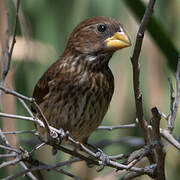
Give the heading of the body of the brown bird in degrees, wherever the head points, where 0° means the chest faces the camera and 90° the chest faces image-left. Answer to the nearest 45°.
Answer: approximately 315°

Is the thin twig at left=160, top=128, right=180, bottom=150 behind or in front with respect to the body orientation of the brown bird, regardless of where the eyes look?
in front

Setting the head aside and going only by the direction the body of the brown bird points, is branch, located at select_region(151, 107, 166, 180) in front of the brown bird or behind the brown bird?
in front

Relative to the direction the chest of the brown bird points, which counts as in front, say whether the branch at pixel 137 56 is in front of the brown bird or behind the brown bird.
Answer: in front
